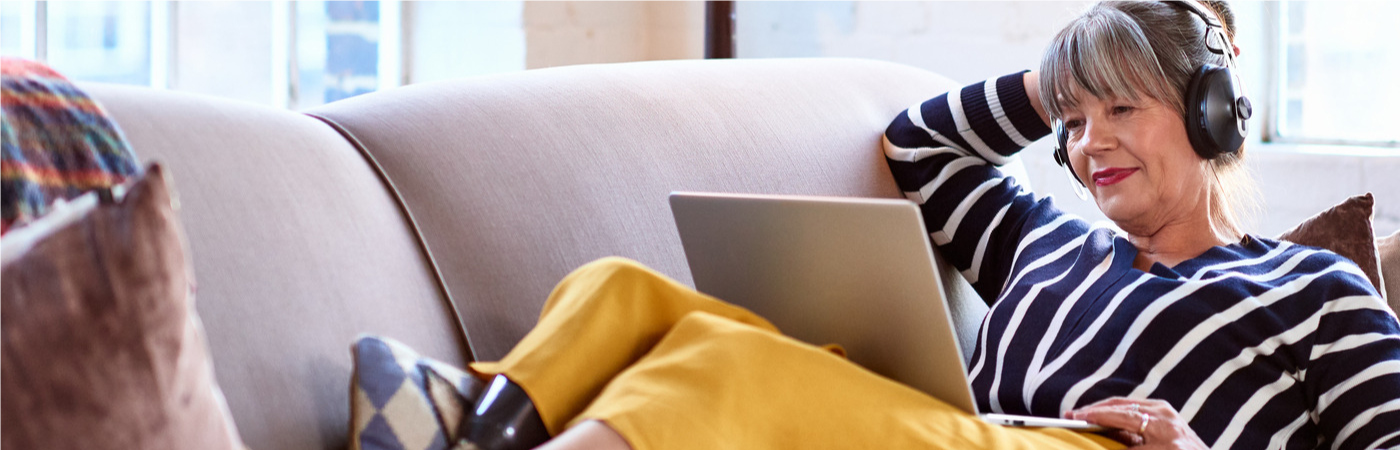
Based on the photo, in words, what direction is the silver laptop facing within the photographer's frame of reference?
facing away from the viewer and to the right of the viewer

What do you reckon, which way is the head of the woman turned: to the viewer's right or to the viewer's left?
to the viewer's left

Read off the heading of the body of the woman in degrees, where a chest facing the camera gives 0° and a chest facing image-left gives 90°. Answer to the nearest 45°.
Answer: approximately 45°

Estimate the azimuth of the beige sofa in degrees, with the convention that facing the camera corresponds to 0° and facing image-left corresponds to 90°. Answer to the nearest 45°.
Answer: approximately 0°
